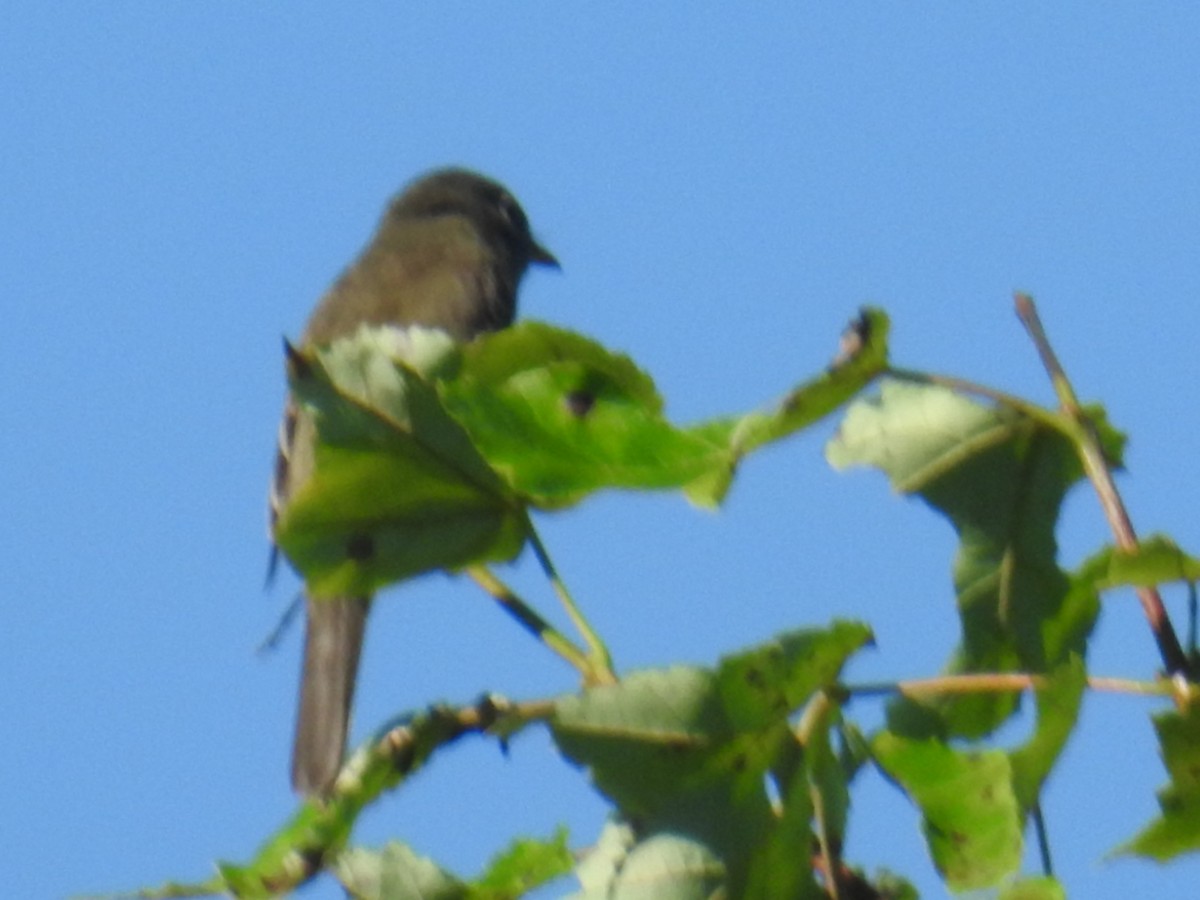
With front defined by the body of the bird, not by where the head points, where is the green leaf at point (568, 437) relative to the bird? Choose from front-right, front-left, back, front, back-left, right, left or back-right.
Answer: back-right

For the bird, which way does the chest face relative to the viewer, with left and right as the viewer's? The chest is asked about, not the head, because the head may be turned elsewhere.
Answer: facing away from the viewer and to the right of the viewer

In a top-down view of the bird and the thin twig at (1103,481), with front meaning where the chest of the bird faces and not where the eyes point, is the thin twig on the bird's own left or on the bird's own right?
on the bird's own right

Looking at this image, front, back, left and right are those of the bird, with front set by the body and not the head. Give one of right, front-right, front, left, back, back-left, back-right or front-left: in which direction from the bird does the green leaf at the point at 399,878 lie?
back-right
